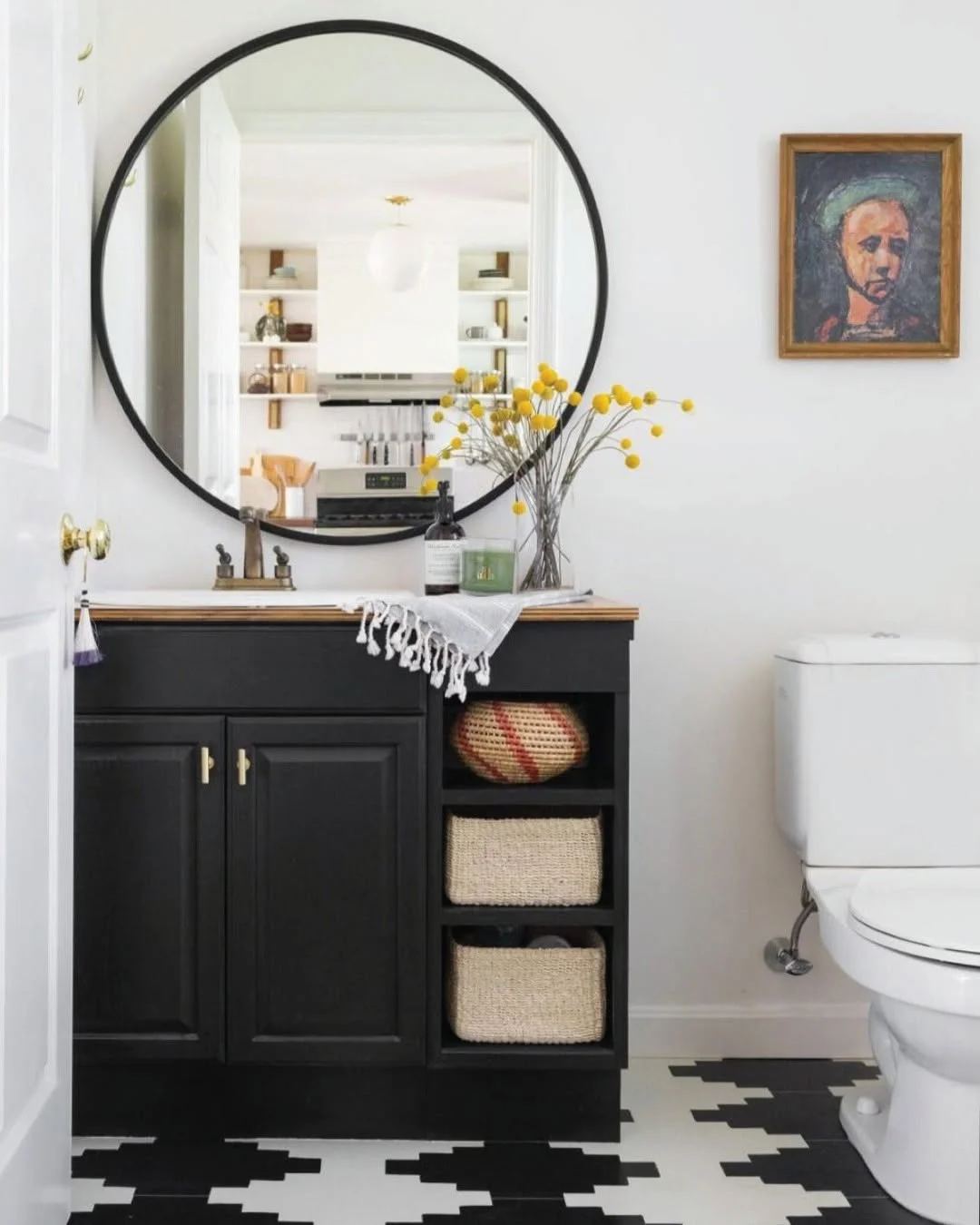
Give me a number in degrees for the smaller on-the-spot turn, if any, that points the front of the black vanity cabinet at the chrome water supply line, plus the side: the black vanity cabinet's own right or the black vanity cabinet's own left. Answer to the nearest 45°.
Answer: approximately 90° to the black vanity cabinet's own left

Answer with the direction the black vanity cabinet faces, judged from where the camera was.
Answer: facing the viewer

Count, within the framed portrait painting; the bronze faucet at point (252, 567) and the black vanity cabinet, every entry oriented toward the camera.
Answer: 3

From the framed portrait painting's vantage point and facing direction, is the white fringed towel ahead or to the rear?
ahead

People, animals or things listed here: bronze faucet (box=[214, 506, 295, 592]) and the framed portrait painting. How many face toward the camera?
2

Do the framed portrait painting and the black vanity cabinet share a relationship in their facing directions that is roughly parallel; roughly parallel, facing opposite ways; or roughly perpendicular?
roughly parallel

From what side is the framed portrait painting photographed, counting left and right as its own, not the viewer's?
front

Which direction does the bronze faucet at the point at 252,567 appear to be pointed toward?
toward the camera

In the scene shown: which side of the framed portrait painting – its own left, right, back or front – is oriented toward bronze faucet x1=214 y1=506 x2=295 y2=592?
right
